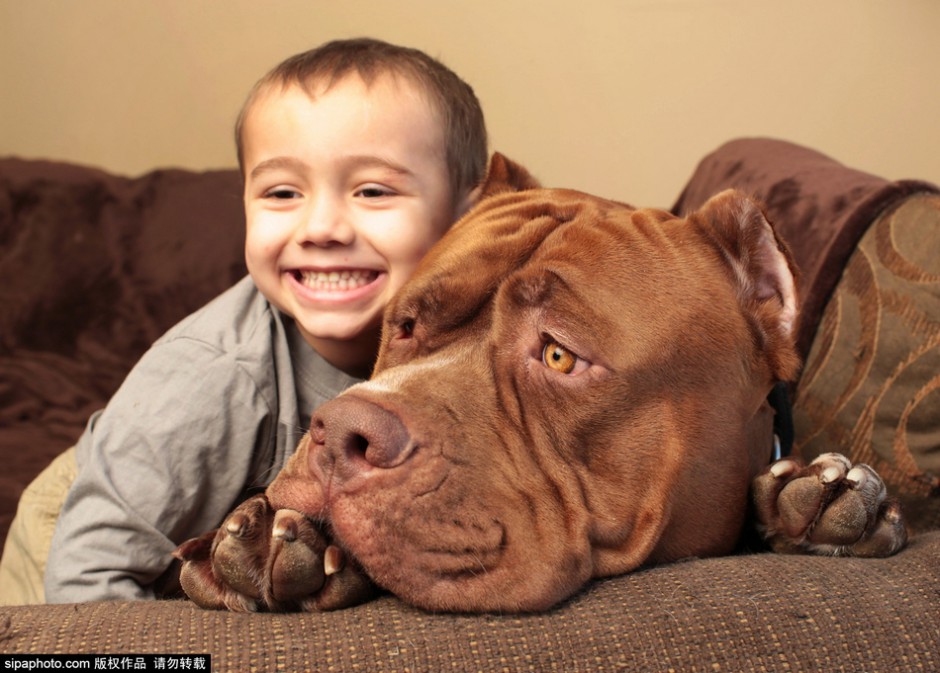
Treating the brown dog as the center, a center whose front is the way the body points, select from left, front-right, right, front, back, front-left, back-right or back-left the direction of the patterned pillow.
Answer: back

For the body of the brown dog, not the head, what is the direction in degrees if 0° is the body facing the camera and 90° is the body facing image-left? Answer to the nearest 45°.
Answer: approximately 45°

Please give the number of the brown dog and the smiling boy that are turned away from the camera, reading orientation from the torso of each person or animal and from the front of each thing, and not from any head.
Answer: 0

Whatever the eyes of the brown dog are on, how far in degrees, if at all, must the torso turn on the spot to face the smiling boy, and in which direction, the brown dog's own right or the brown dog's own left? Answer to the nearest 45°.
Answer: approximately 90° to the brown dog's own right

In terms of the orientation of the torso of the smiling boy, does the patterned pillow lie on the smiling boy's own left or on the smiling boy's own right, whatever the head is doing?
on the smiling boy's own left

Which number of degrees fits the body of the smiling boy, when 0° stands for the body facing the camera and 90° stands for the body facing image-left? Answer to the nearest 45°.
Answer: approximately 0°

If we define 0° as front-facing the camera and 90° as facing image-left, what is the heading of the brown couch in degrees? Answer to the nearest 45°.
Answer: approximately 0°

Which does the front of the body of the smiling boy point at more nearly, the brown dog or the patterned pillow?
the brown dog

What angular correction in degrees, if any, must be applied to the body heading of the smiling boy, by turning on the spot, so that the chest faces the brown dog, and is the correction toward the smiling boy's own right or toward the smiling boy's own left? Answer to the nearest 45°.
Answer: approximately 45° to the smiling boy's own left
